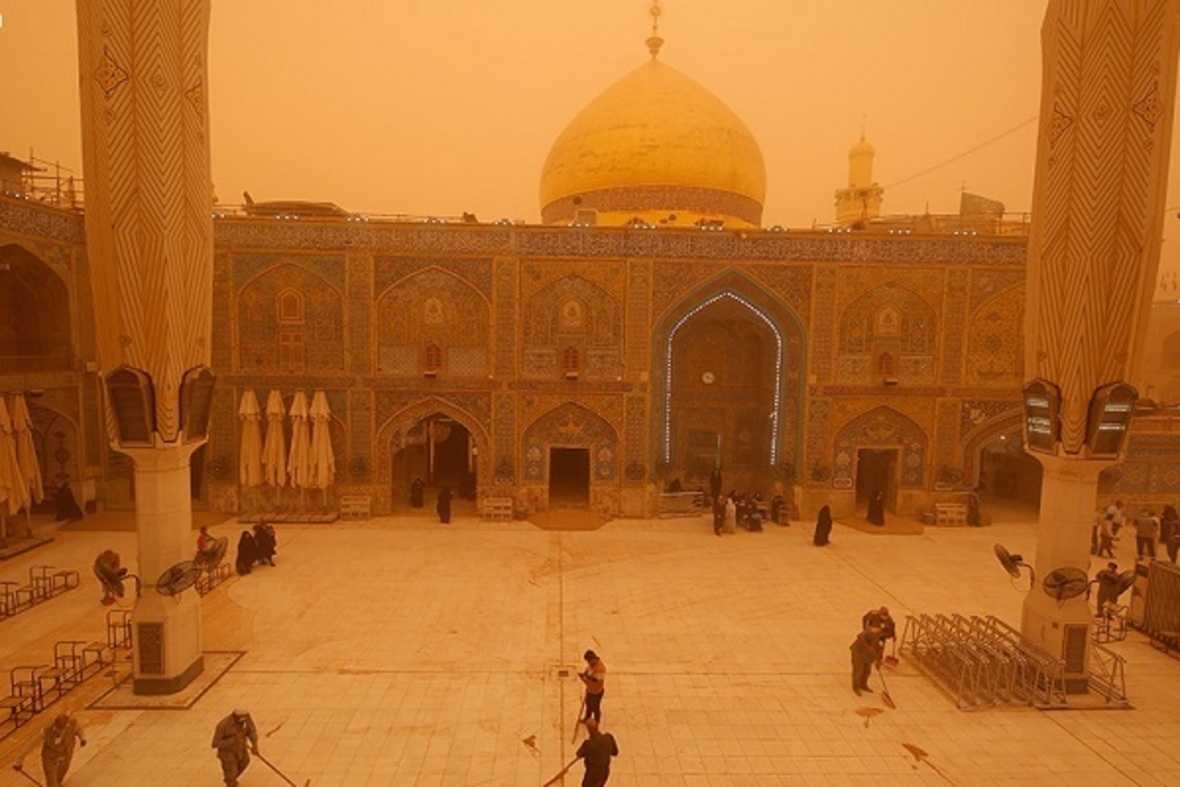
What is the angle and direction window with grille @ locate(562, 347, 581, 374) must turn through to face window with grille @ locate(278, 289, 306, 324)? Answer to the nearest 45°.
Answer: approximately 90° to its right

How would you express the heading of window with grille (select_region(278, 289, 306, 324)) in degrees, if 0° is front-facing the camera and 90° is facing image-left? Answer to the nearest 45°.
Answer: approximately 0°

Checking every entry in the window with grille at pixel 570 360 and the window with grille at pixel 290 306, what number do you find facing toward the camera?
2

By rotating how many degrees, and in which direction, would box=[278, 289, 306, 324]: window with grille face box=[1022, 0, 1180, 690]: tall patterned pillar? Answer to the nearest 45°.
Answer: approximately 45° to its left
